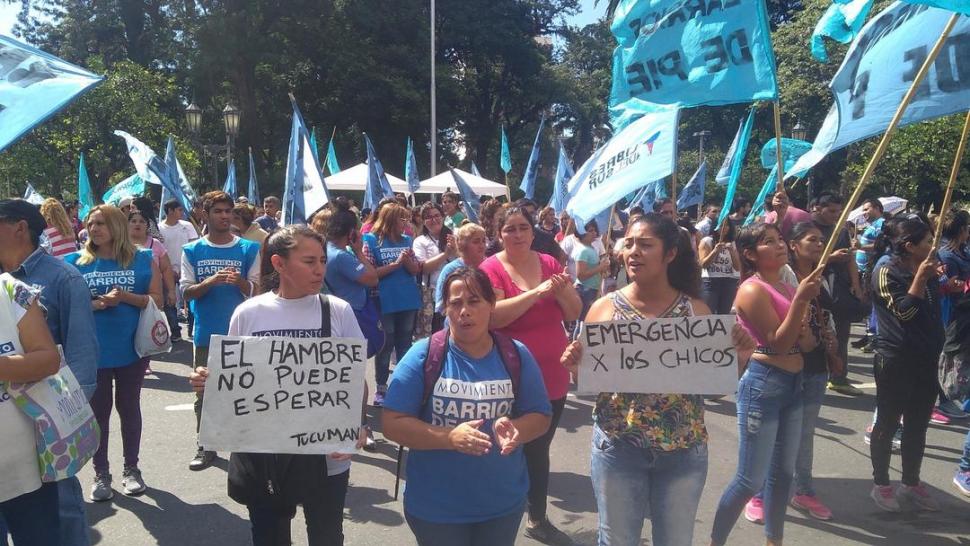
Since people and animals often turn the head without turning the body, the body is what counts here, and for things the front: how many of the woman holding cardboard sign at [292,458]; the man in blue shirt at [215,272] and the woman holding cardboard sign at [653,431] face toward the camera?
3

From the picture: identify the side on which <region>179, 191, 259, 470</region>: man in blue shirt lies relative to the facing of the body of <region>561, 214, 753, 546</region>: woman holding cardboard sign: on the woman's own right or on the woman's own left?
on the woman's own right

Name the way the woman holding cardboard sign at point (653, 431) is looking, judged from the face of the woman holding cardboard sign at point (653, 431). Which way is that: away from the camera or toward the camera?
toward the camera

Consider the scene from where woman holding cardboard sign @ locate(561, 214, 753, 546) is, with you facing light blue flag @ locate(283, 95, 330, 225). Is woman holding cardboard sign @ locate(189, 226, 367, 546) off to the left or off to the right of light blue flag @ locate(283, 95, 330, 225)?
left

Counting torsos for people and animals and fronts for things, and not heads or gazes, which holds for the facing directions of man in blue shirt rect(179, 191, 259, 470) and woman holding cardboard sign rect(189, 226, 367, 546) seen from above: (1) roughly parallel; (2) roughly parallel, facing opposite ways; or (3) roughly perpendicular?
roughly parallel

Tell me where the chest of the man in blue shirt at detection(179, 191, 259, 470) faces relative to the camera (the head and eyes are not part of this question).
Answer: toward the camera

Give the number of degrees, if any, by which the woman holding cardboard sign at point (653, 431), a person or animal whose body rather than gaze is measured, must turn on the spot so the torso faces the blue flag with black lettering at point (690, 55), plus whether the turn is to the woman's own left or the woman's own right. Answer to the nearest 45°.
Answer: approximately 180°

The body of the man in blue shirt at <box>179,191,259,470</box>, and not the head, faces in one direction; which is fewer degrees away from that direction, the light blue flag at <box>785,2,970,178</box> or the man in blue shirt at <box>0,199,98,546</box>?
the man in blue shirt

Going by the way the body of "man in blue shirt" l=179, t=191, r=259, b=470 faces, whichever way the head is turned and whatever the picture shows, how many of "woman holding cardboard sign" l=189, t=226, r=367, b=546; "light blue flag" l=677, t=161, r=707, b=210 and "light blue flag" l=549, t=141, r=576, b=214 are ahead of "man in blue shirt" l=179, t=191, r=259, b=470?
1

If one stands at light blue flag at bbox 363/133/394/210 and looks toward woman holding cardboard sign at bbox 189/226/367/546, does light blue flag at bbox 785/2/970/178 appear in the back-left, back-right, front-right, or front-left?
front-left

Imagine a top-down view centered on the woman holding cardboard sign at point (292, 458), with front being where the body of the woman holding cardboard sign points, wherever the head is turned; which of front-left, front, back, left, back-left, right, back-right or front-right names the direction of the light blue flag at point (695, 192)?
back-left

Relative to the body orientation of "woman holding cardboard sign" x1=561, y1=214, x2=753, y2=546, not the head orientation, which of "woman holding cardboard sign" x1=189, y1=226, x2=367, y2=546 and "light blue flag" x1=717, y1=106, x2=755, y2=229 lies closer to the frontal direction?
the woman holding cardboard sign

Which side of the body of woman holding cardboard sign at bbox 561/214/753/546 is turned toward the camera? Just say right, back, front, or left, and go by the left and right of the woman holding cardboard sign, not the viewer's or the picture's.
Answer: front

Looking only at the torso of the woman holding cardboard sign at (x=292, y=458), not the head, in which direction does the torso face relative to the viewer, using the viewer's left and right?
facing the viewer
